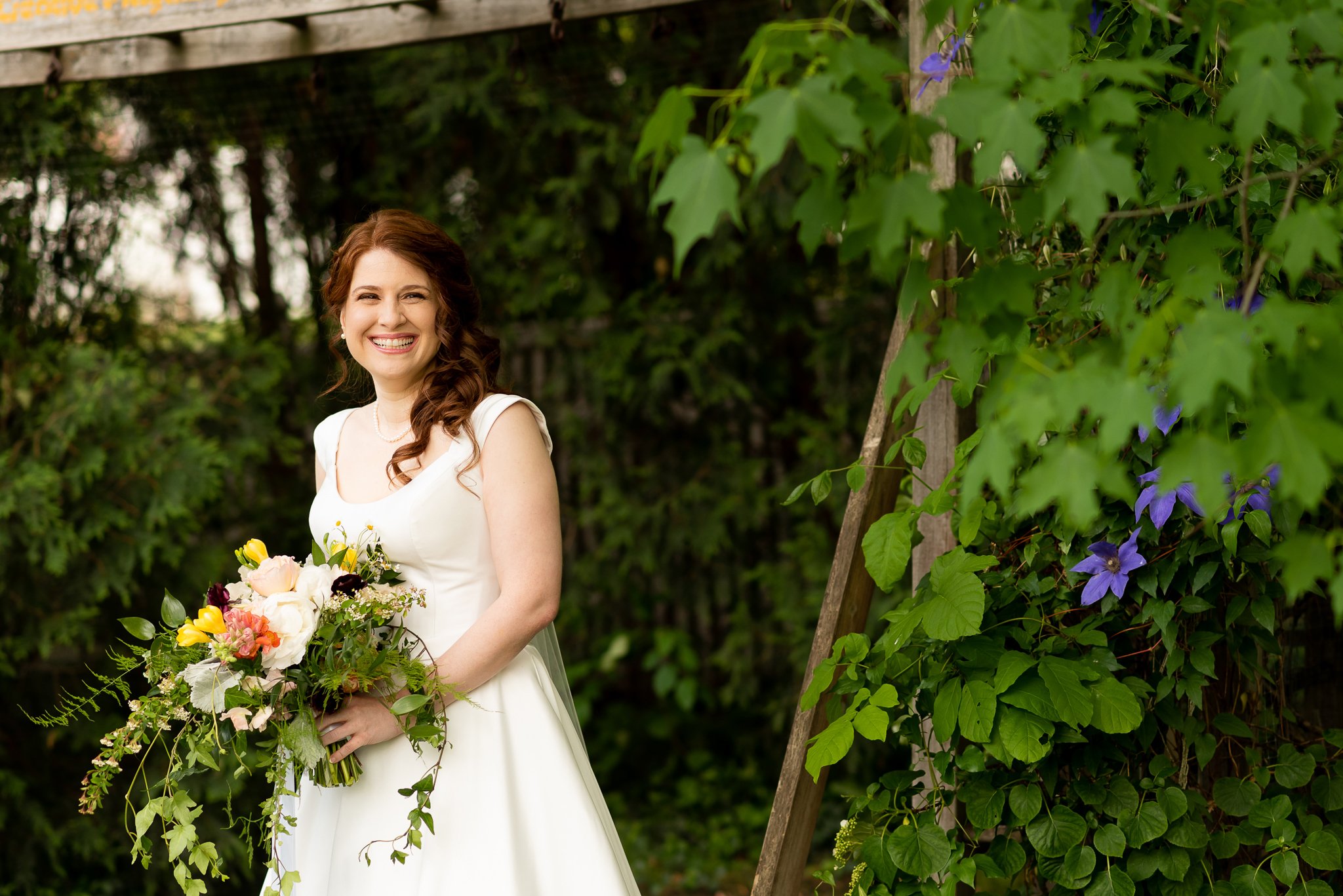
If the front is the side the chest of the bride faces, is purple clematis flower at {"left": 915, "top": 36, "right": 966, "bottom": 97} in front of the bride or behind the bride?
behind

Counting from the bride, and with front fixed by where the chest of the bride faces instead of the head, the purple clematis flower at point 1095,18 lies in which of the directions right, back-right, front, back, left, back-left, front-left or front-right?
back-left

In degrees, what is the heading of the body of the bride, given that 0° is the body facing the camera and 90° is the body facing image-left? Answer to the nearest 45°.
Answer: approximately 45°
